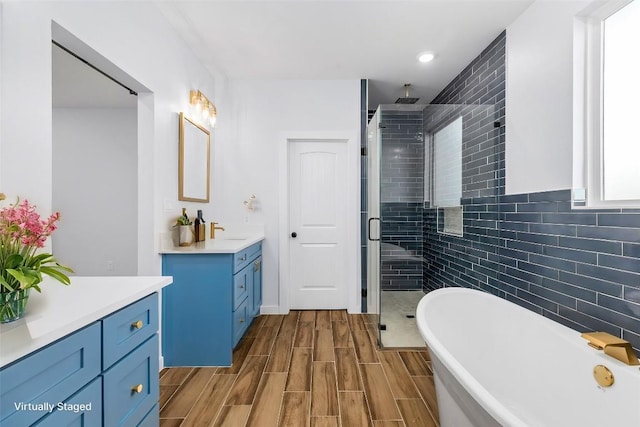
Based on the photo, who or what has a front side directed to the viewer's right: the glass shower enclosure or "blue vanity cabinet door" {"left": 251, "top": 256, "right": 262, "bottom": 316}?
the blue vanity cabinet door

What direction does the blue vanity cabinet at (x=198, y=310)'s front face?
to the viewer's right

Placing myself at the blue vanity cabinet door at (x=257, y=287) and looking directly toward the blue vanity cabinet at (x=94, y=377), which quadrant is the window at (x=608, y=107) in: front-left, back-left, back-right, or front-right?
front-left

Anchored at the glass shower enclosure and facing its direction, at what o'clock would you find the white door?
The white door is roughly at 12 o'clock from the glass shower enclosure.

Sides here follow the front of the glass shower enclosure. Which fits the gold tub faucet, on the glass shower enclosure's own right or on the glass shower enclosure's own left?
on the glass shower enclosure's own left

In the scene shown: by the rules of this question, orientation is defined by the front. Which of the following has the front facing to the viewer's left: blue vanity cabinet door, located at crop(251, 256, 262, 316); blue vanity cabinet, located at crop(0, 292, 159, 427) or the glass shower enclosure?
the glass shower enclosure

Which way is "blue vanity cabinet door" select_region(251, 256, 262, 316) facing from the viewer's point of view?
to the viewer's right

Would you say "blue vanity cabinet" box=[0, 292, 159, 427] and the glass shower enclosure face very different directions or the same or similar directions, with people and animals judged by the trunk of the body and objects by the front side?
very different directions

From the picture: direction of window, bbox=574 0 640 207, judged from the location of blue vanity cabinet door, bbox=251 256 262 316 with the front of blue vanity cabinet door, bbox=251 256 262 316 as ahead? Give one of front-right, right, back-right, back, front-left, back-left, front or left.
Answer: front-right

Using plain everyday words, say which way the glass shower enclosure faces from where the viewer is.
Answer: facing to the left of the viewer

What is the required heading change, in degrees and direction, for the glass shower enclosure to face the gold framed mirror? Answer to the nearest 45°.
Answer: approximately 45° to its left

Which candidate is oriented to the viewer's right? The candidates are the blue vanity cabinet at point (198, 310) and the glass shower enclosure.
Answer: the blue vanity cabinet

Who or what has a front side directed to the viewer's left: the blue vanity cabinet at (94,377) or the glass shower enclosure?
the glass shower enclosure

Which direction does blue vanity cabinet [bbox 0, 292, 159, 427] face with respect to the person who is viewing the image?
facing the viewer and to the right of the viewer
